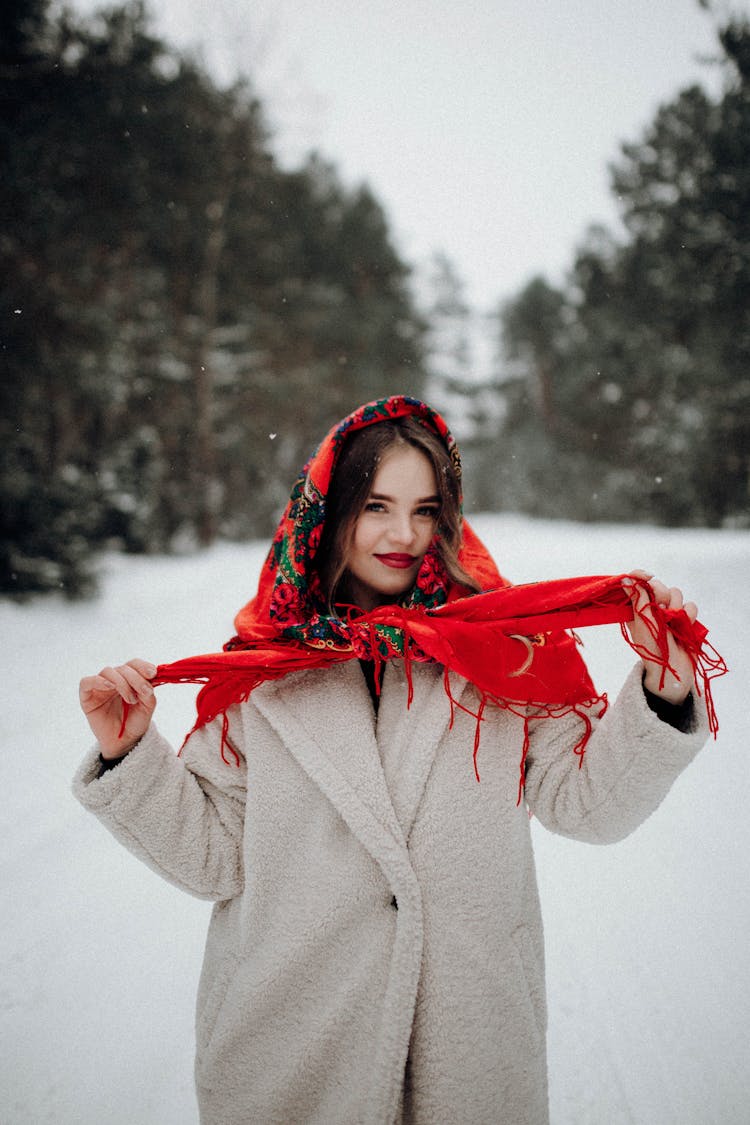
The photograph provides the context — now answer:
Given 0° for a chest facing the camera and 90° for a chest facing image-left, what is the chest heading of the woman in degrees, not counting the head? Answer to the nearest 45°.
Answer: approximately 0°
